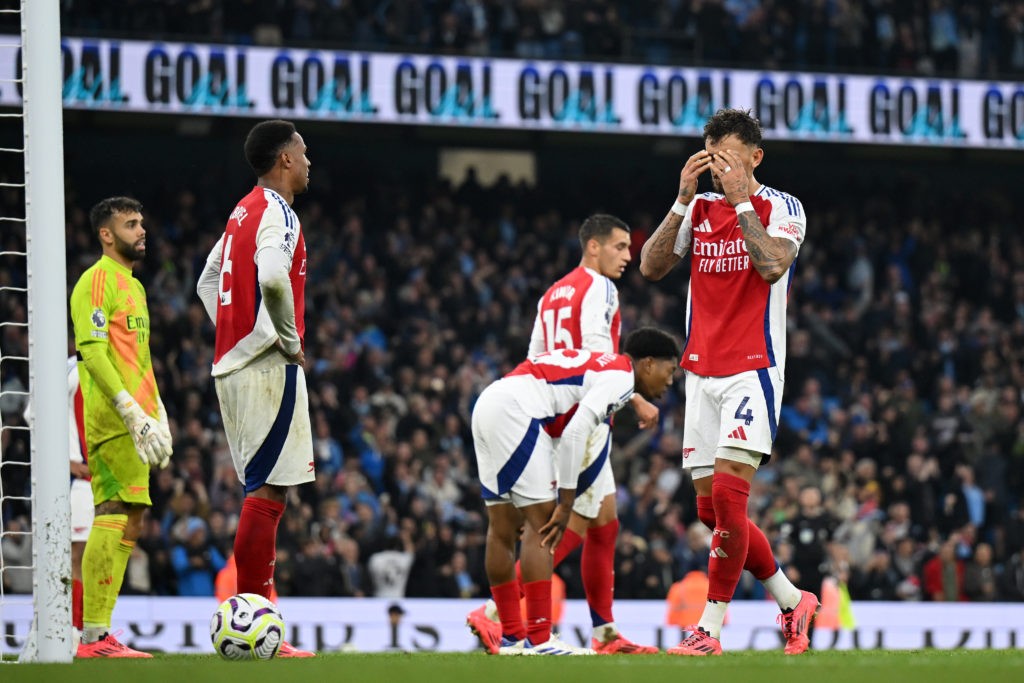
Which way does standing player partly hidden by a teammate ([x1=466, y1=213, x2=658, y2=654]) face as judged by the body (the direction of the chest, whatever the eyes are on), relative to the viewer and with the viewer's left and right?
facing away from the viewer and to the right of the viewer

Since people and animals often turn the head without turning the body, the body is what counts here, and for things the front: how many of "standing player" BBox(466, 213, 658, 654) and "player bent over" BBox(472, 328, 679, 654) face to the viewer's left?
0

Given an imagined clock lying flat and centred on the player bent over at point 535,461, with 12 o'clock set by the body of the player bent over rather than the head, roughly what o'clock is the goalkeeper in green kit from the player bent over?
The goalkeeper in green kit is roughly at 6 o'clock from the player bent over.

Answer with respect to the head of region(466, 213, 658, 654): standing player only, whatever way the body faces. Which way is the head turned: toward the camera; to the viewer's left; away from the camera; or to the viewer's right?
to the viewer's right

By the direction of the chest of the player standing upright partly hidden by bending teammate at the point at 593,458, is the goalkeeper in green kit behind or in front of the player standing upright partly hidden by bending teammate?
behind

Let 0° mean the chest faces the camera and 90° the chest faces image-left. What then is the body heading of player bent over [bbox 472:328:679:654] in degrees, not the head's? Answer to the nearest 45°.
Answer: approximately 270°

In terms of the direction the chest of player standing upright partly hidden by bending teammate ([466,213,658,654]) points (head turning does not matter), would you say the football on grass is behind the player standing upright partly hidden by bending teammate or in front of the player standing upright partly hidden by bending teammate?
behind

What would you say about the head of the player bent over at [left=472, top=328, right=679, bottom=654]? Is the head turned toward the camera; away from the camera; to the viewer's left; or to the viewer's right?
to the viewer's right

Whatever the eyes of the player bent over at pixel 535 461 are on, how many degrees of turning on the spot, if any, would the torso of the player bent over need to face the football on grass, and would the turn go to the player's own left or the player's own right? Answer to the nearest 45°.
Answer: approximately 135° to the player's own right
